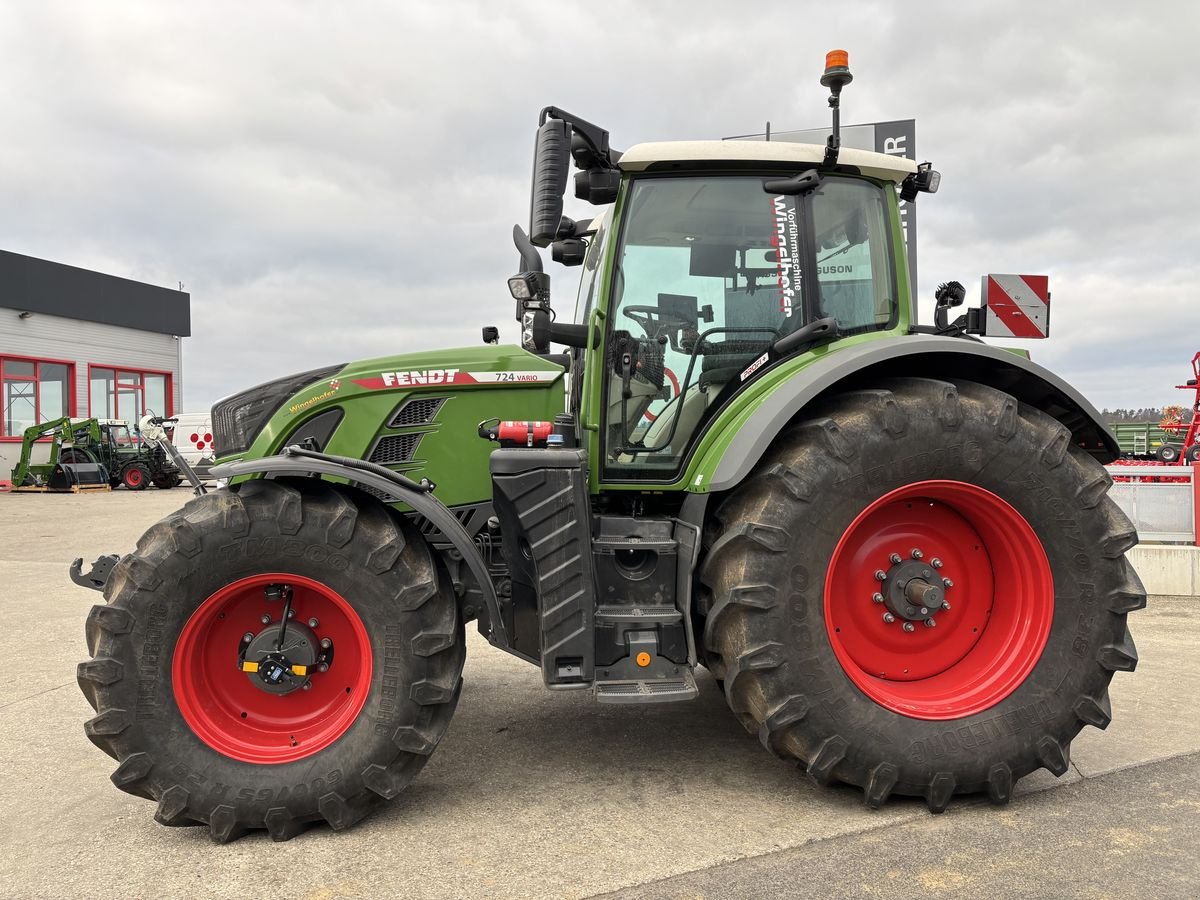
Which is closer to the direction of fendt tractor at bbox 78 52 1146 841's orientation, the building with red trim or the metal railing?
the building with red trim

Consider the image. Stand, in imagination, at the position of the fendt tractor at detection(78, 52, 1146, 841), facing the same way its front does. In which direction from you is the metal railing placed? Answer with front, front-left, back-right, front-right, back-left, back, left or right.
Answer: back-right

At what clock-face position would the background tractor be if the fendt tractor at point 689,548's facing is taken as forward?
The background tractor is roughly at 2 o'clock from the fendt tractor.

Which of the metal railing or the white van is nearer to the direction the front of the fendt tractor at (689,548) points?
the white van

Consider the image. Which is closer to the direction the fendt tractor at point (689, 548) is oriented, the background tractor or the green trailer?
the background tractor

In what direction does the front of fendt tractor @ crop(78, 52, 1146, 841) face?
to the viewer's left

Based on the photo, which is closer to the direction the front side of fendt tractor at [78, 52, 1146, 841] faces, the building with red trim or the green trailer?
the building with red trim

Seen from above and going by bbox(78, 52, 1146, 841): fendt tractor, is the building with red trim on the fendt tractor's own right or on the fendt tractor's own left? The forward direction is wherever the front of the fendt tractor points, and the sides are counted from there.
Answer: on the fendt tractor's own right
